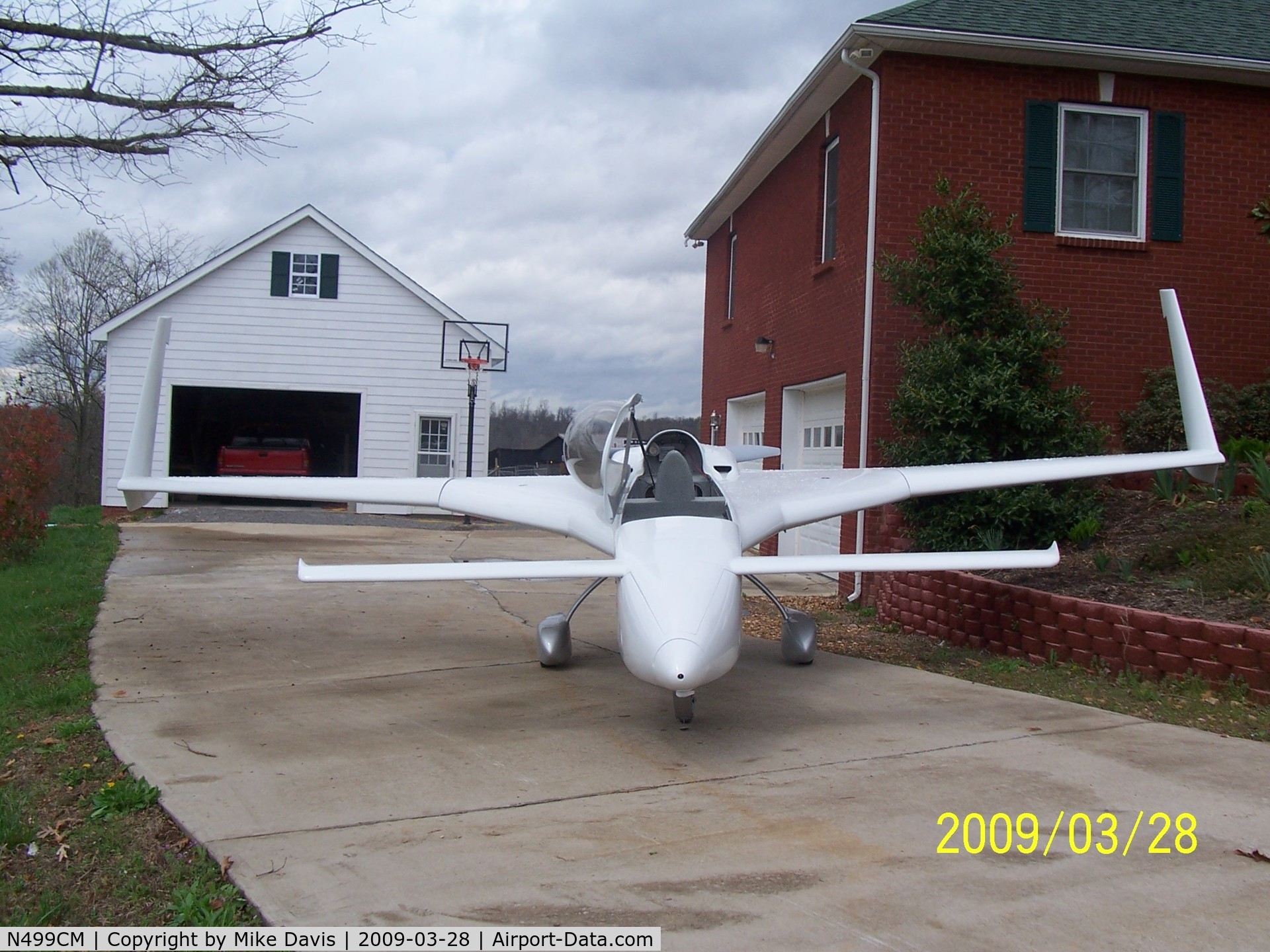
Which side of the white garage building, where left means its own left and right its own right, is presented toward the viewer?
front

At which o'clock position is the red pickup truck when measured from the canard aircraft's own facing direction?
The red pickup truck is roughly at 5 o'clock from the canard aircraft.

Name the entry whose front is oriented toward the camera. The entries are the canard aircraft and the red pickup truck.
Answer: the canard aircraft

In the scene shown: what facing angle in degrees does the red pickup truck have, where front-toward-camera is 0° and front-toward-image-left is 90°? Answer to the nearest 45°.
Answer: approximately 180°

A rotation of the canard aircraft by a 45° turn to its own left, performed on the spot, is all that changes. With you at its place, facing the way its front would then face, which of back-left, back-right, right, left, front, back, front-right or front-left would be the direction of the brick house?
left

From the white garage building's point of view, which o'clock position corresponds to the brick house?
The brick house is roughly at 11 o'clock from the white garage building.

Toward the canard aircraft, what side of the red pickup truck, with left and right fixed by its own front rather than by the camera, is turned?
back

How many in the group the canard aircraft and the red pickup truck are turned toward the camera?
1

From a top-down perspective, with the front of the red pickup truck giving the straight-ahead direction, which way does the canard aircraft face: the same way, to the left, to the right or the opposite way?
the opposite way

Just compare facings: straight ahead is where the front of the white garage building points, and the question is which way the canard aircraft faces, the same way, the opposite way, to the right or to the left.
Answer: the same way

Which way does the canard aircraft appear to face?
toward the camera

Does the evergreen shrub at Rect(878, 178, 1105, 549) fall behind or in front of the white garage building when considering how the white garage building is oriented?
in front

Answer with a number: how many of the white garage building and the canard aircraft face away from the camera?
0

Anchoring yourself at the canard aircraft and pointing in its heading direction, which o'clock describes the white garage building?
The white garage building is roughly at 5 o'clock from the canard aircraft.
